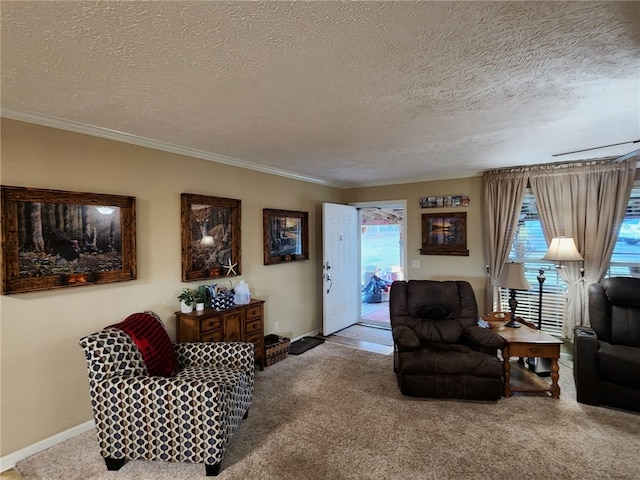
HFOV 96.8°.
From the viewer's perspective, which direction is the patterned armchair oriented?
to the viewer's right

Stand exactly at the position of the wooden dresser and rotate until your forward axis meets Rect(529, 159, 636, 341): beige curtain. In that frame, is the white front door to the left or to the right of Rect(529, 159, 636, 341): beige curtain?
left

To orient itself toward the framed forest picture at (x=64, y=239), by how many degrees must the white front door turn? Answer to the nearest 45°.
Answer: approximately 90° to its right

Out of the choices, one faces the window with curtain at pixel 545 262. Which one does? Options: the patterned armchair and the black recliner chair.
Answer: the patterned armchair

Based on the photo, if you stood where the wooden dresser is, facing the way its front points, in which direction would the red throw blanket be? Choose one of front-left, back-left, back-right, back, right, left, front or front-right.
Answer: right

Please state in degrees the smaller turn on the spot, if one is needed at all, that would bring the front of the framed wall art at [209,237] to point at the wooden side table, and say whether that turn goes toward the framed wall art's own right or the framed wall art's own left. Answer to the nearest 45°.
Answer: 0° — it already faces it
